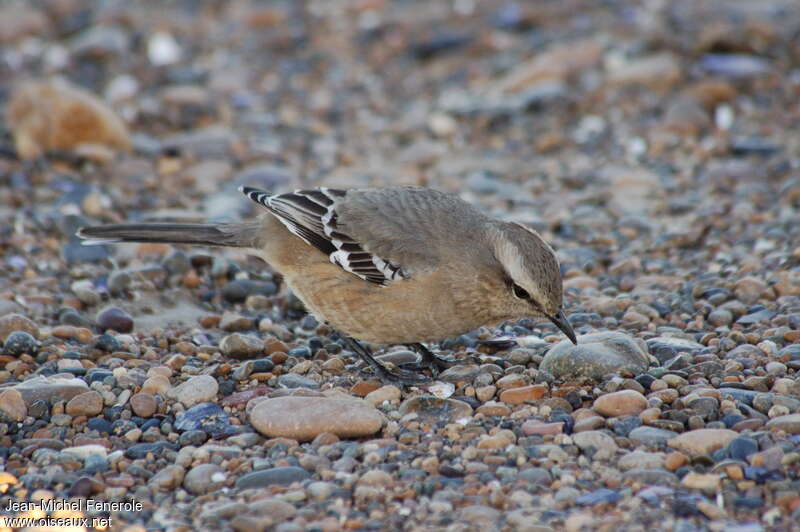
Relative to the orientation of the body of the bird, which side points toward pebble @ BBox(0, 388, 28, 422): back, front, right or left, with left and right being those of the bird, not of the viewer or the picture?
back

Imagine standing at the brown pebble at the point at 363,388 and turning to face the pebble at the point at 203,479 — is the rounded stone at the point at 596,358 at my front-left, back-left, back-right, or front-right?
back-left

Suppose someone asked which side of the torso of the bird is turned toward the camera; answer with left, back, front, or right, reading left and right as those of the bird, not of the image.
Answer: right

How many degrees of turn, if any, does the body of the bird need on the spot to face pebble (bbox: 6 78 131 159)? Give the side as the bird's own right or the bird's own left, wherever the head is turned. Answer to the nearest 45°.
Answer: approximately 135° to the bird's own left

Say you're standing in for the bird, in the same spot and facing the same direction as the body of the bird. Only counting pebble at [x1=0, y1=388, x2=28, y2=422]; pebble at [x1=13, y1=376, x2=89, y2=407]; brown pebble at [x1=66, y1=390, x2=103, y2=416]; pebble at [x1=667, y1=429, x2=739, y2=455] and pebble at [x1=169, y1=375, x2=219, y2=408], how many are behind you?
4

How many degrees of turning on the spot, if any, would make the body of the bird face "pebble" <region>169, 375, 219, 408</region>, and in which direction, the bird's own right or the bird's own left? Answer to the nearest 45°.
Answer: approximately 180°

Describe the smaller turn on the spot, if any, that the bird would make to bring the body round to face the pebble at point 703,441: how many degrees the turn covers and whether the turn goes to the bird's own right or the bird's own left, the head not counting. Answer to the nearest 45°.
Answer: approximately 45° to the bird's own right

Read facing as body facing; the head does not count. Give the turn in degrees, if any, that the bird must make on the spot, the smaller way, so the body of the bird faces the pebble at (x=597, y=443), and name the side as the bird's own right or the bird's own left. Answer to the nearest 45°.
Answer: approximately 45° to the bird's own right

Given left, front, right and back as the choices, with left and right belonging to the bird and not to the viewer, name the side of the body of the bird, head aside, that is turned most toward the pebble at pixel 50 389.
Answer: back

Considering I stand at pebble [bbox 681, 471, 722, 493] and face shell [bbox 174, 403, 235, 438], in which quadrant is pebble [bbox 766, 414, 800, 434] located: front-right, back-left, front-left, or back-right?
back-right

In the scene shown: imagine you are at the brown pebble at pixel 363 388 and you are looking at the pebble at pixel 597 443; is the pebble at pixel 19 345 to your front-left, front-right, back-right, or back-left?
back-right

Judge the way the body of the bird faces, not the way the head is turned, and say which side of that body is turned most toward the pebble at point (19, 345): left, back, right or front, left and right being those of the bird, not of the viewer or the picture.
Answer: back
